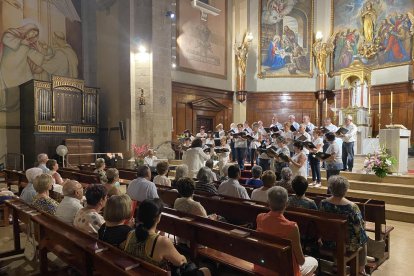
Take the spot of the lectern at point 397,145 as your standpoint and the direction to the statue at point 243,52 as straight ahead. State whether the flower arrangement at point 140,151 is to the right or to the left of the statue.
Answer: left

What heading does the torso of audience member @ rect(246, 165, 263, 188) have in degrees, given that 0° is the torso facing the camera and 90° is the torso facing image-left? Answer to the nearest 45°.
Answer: approximately 180°

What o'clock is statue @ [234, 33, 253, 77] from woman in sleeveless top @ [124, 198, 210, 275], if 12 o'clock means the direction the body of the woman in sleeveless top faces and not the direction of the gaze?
The statue is roughly at 11 o'clock from the woman in sleeveless top.

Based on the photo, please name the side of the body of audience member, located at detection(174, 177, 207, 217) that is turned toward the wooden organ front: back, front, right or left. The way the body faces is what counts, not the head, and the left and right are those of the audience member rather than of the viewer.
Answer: left

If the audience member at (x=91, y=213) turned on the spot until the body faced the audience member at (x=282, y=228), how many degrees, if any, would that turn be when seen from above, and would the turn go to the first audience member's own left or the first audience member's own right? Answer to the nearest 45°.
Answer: approximately 90° to the first audience member's own right

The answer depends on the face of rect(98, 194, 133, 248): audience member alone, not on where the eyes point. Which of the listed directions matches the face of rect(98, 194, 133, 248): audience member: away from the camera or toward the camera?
away from the camera

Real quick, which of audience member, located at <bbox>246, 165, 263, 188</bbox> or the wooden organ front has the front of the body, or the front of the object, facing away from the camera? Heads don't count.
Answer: the audience member

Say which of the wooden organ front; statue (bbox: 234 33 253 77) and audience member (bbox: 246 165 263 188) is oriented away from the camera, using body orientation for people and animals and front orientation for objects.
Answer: the audience member

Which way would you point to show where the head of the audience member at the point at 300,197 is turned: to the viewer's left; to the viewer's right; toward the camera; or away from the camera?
away from the camera

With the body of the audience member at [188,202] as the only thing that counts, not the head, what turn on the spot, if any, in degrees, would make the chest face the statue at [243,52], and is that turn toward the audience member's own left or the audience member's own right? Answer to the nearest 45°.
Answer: approximately 45° to the audience member's own left

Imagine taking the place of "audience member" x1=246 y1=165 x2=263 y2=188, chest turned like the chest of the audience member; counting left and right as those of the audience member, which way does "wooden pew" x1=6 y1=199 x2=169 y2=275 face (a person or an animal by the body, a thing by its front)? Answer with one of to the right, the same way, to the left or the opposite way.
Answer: the same way

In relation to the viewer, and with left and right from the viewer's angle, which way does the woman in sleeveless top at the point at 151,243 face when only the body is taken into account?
facing away from the viewer and to the right of the viewer

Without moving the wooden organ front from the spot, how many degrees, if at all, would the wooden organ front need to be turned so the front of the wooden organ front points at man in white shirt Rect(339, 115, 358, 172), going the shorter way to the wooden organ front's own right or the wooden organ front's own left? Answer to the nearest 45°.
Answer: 0° — it already faces them

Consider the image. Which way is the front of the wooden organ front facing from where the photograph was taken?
facing the viewer and to the right of the viewer

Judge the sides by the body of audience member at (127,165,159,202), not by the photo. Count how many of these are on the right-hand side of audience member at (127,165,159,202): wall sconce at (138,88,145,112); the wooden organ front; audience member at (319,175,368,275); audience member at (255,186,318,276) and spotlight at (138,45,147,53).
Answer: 2

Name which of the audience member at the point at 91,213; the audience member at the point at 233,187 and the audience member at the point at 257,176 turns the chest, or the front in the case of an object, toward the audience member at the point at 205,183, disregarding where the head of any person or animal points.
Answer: the audience member at the point at 91,213
